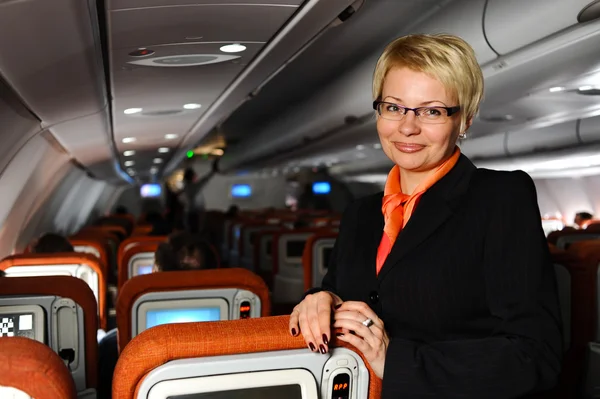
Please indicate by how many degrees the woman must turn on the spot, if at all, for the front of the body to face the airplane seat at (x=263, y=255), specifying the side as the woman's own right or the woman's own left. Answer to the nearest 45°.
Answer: approximately 135° to the woman's own right

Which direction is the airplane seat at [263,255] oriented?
away from the camera

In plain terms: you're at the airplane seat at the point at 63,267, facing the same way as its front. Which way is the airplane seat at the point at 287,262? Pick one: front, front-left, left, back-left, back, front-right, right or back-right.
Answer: front-right

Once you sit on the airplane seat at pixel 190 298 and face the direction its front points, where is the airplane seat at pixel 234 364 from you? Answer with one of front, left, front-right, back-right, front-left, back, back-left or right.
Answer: back

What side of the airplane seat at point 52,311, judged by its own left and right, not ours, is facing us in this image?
back

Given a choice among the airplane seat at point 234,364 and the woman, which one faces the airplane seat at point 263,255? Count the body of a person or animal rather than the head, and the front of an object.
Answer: the airplane seat at point 234,364

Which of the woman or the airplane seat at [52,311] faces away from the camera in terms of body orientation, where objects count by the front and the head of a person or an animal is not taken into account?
the airplane seat

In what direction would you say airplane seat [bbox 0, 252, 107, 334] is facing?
away from the camera

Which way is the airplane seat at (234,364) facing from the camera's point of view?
away from the camera

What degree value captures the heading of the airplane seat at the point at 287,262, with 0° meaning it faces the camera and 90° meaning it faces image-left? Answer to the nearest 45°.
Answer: approximately 180°

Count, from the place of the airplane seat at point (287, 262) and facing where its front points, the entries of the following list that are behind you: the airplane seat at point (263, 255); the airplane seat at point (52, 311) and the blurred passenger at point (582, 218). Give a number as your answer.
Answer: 1

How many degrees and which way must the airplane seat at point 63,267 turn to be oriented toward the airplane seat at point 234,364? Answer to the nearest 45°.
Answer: approximately 180°
